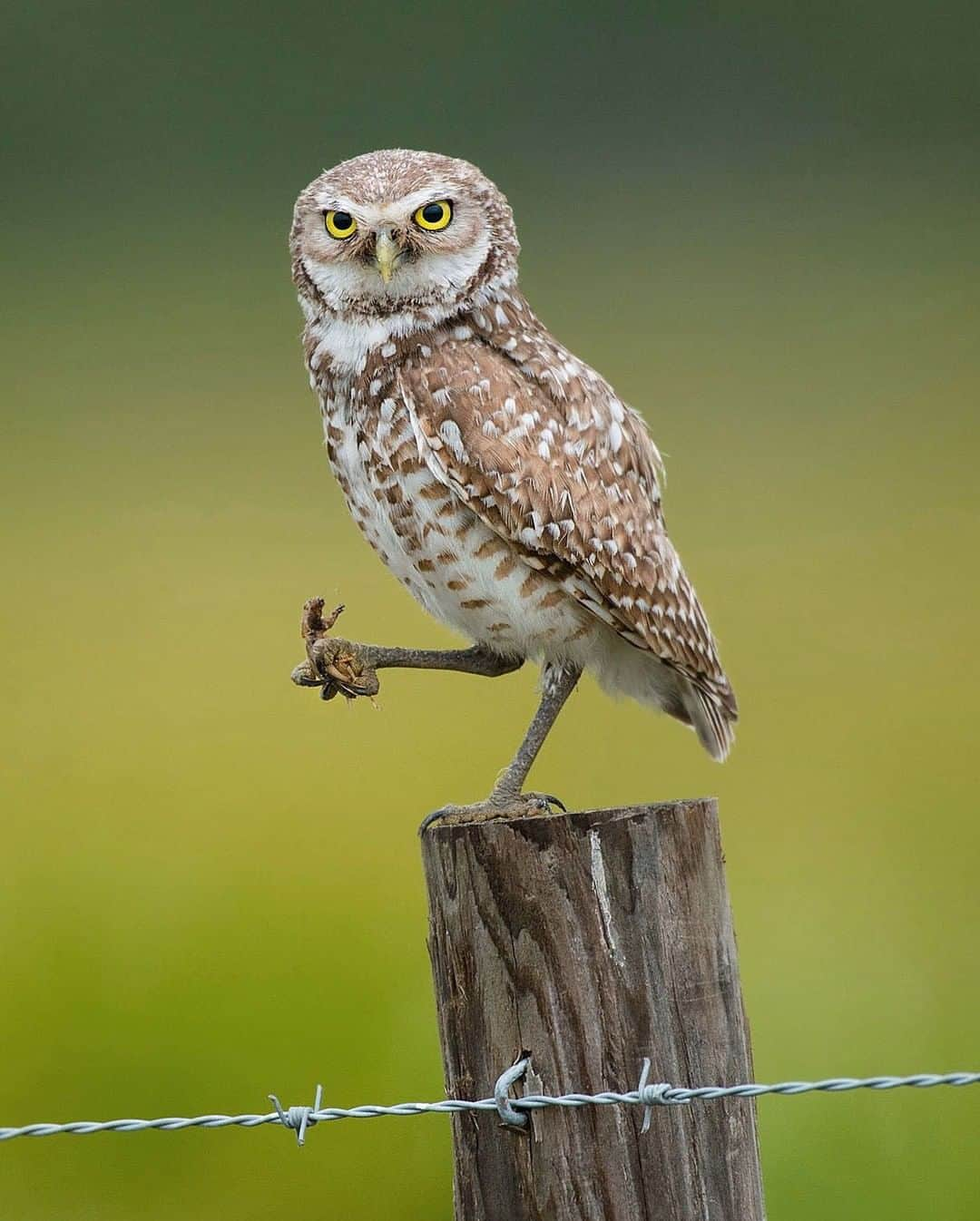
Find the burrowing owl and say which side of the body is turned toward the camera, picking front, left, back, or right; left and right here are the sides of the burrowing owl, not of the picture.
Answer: left
